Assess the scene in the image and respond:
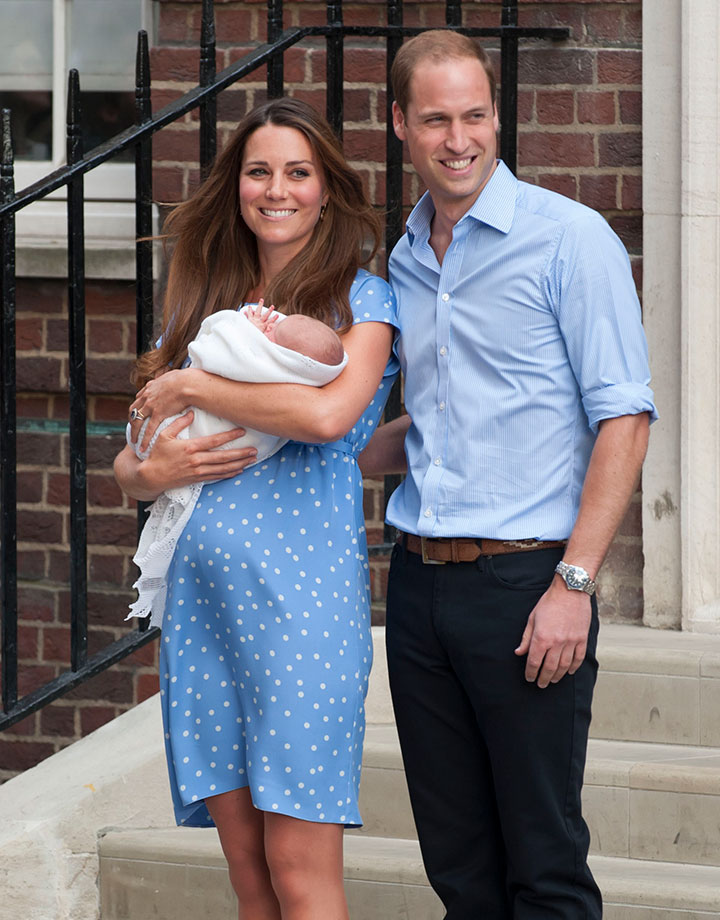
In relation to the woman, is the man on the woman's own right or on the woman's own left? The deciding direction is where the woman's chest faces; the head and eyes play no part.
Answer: on the woman's own left

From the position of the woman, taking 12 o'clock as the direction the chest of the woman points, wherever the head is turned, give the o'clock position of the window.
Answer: The window is roughly at 4 o'clock from the woman.

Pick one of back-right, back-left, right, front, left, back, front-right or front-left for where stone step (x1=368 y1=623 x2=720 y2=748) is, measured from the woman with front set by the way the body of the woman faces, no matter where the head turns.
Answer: back

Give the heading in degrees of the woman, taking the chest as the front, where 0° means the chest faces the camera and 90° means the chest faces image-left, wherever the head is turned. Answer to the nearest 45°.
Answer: approximately 45°

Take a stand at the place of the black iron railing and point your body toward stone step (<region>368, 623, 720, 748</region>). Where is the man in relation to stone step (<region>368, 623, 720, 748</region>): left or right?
right

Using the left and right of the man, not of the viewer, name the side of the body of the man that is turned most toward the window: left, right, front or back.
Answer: right
